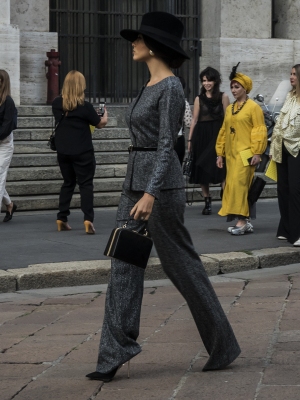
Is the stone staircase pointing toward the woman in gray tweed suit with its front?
yes

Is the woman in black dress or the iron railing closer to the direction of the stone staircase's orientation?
the woman in black dress

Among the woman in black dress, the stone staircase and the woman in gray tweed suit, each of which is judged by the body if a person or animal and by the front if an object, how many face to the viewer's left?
1

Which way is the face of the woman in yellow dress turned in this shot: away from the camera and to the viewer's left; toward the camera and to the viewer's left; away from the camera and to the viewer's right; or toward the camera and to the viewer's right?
toward the camera and to the viewer's left

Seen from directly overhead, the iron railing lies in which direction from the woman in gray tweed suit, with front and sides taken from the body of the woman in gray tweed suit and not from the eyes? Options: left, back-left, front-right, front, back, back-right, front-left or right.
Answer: right

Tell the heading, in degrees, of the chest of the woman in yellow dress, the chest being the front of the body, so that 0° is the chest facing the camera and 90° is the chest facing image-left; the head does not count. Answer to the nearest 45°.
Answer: approximately 45°

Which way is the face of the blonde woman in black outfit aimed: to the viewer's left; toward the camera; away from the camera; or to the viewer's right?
away from the camera

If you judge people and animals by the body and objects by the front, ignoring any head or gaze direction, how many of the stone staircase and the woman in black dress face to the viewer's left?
0

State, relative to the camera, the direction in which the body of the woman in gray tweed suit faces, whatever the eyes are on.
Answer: to the viewer's left

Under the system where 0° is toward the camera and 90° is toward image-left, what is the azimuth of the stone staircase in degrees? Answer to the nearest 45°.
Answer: approximately 0°

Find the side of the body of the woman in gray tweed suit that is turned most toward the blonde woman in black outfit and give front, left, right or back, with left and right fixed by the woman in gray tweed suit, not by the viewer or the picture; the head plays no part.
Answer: right

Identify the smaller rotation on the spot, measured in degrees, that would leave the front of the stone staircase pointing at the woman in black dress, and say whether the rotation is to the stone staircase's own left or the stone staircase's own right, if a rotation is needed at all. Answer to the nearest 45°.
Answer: approximately 45° to the stone staircase's own left

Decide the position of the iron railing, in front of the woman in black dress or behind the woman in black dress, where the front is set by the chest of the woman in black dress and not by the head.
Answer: behind

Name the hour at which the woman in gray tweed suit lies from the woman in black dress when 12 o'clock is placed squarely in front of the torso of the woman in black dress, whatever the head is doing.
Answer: The woman in gray tweed suit is roughly at 12 o'clock from the woman in black dress.
